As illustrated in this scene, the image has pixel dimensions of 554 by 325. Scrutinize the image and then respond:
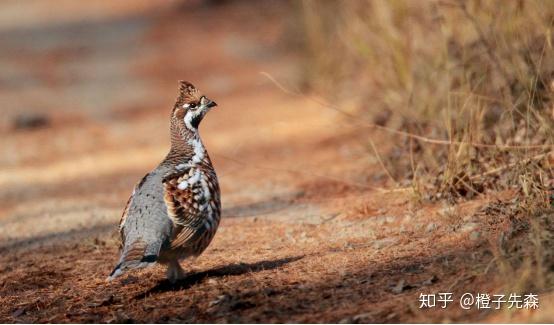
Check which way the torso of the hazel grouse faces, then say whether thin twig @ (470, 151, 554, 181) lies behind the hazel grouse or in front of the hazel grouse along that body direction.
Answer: in front
